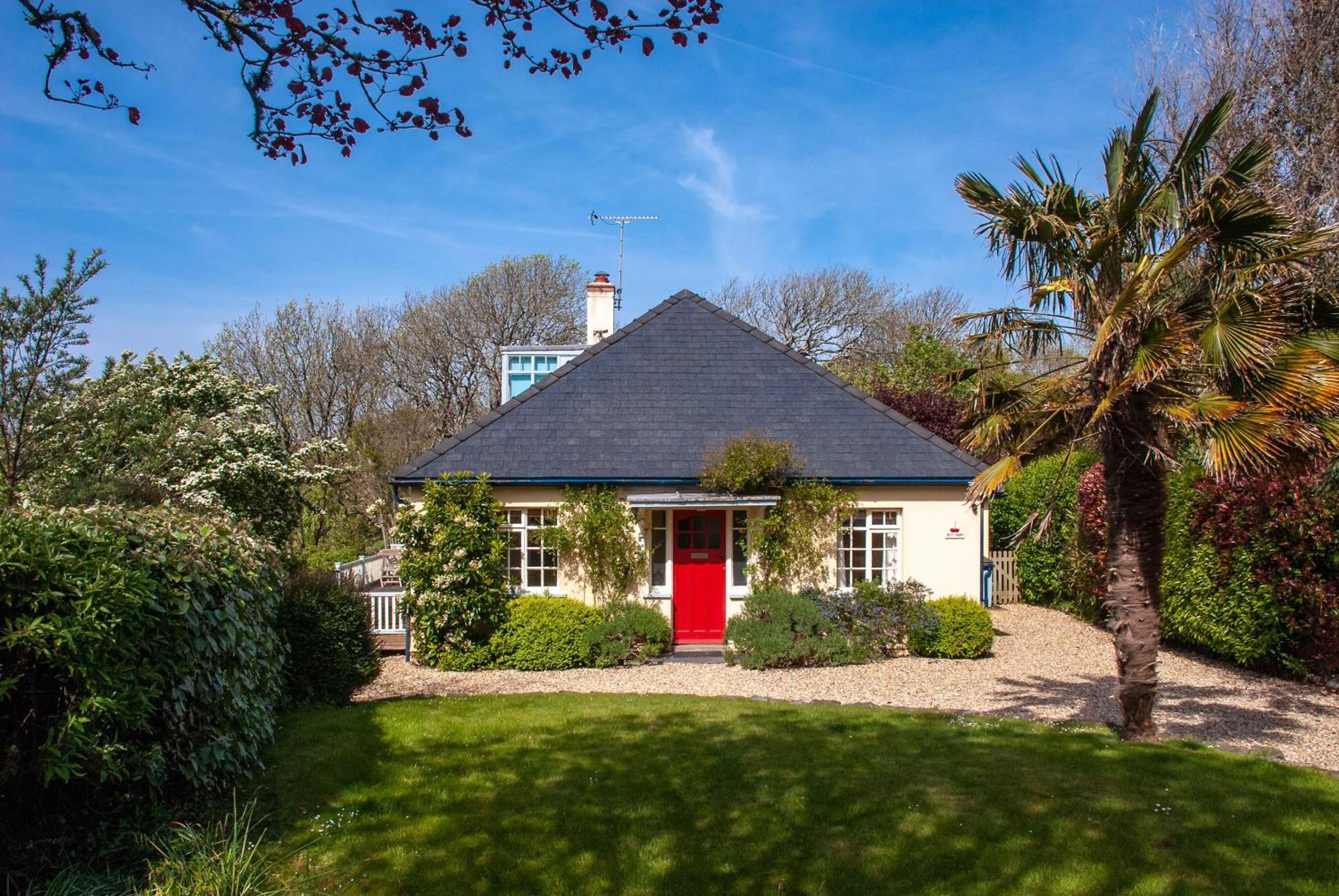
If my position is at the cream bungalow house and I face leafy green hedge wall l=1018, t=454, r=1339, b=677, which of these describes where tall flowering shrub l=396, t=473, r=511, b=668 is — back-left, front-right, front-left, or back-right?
back-right

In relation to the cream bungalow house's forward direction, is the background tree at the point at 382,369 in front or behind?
behind

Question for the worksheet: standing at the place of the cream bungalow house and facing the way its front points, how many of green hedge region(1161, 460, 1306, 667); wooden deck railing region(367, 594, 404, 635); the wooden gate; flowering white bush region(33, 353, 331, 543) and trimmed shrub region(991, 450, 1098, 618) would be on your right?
2

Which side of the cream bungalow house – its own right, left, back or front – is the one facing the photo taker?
front

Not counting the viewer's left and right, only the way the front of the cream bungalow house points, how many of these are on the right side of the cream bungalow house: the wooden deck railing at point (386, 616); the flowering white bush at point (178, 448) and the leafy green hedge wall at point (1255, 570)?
2

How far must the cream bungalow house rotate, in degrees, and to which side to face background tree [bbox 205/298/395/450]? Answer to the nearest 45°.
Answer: approximately 135° to its right

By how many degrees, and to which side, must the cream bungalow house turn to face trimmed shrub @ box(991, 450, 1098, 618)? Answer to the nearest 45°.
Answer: approximately 135° to its left

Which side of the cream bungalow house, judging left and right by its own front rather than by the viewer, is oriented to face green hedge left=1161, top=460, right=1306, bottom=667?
left

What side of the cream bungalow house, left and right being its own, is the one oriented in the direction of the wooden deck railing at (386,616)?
right

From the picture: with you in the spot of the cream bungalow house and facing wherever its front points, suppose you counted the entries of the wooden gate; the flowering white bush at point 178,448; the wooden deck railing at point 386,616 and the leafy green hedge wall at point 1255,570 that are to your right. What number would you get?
2

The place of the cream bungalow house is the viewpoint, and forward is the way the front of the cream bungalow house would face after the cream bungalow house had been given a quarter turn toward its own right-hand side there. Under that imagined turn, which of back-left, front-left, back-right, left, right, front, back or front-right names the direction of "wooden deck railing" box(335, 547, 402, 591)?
front-right

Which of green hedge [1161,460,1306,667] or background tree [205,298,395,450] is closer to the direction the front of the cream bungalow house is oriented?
the green hedge

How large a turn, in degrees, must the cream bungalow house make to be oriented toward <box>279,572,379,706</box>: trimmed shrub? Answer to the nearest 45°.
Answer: approximately 45° to its right

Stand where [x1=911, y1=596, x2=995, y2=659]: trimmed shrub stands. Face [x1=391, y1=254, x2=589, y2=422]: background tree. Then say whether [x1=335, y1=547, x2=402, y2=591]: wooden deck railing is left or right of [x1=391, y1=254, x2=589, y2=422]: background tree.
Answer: left

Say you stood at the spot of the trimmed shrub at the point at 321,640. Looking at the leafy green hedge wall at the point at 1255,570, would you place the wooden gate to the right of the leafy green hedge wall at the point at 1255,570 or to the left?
left

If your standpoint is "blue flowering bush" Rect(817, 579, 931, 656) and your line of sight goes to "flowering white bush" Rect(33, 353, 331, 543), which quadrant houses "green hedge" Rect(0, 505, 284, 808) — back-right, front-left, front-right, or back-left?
front-left

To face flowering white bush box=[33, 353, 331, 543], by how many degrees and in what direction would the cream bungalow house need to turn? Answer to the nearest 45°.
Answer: approximately 90° to its right
